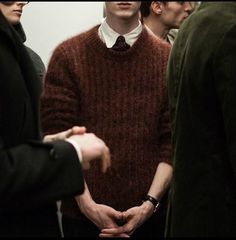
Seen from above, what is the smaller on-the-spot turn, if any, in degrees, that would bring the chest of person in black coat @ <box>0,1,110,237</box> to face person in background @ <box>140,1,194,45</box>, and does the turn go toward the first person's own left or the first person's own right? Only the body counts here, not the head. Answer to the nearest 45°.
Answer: approximately 45° to the first person's own left

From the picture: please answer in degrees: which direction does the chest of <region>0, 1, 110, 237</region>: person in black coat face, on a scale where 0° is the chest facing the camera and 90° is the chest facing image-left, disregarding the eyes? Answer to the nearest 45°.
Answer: approximately 270°
